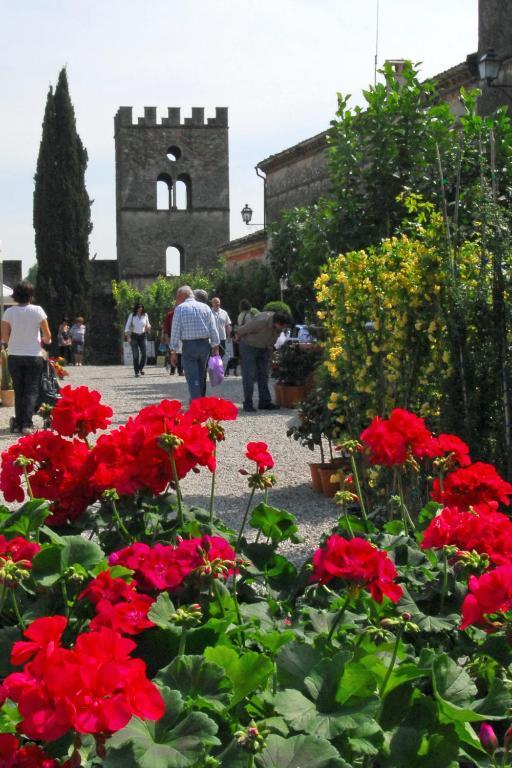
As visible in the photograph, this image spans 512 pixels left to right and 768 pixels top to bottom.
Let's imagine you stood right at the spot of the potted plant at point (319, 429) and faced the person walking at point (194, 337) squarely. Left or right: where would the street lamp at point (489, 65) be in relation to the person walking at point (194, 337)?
right

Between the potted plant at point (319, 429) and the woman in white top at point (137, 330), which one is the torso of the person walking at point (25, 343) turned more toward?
the woman in white top

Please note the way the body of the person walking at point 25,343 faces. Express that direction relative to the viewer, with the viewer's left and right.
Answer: facing away from the viewer

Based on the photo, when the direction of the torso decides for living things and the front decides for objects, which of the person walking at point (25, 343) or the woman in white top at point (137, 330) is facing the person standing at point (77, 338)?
the person walking at point (25, 343)

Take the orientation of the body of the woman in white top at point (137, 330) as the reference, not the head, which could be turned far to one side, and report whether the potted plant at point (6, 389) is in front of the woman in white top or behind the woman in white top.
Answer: in front

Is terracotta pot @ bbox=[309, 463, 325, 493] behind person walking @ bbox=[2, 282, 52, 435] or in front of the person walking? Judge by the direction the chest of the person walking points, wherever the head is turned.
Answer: behind

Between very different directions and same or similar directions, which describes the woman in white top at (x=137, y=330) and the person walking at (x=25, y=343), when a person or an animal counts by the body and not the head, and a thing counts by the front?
very different directions

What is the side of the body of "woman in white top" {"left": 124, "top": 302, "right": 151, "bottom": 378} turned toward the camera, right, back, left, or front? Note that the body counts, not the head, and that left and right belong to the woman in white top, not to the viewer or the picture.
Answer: front

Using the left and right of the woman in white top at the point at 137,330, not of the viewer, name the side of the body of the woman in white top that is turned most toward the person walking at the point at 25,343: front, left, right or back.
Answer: front

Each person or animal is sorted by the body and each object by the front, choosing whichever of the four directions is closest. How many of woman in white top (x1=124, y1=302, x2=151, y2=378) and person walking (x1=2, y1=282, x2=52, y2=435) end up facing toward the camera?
1

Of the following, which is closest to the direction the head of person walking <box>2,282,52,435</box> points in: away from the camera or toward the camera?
away from the camera

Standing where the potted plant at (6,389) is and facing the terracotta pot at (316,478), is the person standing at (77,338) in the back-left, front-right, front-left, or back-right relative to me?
back-left

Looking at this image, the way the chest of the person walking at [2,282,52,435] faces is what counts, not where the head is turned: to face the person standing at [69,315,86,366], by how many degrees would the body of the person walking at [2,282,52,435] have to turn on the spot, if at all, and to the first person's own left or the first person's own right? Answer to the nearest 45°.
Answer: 0° — they already face them

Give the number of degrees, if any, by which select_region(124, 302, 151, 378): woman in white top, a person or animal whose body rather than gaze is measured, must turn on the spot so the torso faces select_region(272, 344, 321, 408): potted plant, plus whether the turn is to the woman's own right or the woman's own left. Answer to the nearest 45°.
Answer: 0° — they already face it
